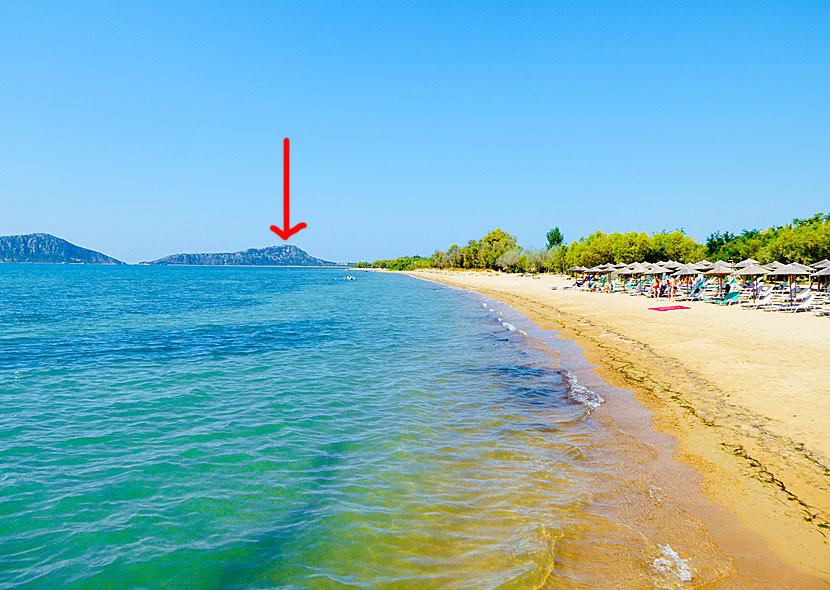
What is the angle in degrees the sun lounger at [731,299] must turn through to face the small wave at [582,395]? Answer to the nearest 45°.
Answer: approximately 90° to its left

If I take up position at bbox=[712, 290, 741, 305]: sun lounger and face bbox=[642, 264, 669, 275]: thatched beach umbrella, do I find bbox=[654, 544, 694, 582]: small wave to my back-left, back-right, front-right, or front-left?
back-left

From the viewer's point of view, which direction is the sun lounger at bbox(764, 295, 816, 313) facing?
to the viewer's left

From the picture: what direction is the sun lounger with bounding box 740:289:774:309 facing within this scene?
to the viewer's left

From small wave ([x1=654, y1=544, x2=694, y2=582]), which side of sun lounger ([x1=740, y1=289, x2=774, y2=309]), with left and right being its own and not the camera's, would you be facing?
left

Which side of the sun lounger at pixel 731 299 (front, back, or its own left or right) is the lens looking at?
left

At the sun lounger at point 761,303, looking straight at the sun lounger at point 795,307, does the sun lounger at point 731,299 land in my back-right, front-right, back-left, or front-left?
back-left

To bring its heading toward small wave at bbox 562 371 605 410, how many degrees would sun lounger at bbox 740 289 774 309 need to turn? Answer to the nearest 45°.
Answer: approximately 90° to its left

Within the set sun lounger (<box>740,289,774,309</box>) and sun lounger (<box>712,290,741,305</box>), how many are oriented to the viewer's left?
2

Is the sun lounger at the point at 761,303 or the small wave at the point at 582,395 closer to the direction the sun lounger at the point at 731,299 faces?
the small wave

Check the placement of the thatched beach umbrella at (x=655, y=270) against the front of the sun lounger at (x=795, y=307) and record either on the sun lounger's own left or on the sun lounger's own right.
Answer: on the sun lounger's own right

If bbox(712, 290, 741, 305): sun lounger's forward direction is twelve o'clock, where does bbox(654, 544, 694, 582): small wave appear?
The small wave is roughly at 9 o'clock from the sun lounger.
